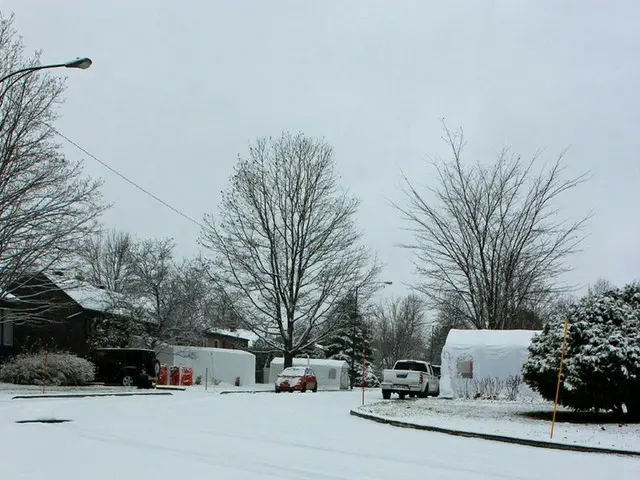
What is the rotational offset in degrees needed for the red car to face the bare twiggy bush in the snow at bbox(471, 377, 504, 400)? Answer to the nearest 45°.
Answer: approximately 90° to its left

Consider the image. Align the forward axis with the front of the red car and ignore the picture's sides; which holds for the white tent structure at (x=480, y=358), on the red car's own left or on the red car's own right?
on the red car's own left

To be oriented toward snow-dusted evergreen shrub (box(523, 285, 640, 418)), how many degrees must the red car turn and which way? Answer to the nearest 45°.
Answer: approximately 45° to its left

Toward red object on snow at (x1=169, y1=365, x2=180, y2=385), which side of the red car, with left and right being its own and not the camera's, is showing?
right

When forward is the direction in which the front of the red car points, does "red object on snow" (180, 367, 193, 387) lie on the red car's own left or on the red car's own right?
on the red car's own right
